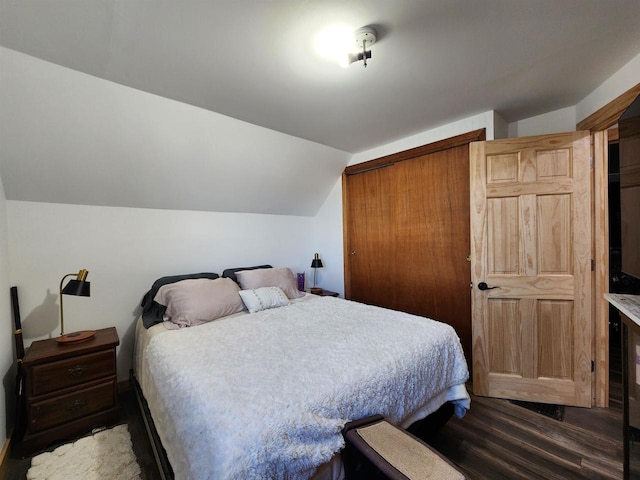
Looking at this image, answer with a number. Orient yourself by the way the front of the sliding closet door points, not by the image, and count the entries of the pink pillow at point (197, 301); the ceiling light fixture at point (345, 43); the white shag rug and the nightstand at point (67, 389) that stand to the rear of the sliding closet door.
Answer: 0

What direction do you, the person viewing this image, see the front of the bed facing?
facing the viewer and to the right of the viewer

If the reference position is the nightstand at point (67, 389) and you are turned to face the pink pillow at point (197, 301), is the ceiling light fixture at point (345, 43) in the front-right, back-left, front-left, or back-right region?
front-right

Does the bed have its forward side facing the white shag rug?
no

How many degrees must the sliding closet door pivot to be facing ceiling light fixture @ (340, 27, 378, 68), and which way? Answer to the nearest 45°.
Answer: approximately 45° to its left

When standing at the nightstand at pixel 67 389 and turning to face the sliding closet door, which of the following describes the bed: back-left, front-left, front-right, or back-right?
front-right

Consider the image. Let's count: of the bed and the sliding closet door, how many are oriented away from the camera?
0

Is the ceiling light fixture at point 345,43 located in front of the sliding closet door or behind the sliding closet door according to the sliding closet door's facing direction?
in front

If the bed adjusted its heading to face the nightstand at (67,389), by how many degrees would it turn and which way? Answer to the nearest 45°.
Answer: approximately 135° to its right

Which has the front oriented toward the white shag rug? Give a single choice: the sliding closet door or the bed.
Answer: the sliding closet door

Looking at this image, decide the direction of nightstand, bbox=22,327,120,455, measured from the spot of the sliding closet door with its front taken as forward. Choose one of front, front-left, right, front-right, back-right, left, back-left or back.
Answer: front

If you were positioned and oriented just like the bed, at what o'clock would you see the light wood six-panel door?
The light wood six-panel door is roughly at 10 o'clock from the bed.

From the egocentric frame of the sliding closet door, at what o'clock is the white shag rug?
The white shag rug is roughly at 12 o'clock from the sliding closet door.

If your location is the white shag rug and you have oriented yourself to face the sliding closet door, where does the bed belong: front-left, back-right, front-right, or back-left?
front-right

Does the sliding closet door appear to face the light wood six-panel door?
no

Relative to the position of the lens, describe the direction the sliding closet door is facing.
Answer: facing the viewer and to the left of the viewer
